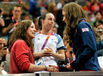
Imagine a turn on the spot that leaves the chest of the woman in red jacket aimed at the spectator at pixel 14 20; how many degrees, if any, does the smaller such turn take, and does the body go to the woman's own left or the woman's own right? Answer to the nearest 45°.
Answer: approximately 90° to the woman's own left

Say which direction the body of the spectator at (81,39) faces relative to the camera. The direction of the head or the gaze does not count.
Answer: to the viewer's left

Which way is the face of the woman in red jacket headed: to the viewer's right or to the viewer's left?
to the viewer's right

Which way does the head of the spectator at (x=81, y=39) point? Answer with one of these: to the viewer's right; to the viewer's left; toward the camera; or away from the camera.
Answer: to the viewer's left

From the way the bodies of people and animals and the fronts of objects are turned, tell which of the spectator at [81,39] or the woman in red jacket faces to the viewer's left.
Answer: the spectator

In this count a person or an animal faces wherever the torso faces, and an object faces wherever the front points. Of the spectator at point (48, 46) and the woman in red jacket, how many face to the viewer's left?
0

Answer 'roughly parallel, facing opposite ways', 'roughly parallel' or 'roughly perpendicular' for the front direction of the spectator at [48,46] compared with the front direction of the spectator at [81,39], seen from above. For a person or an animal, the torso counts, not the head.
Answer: roughly perpendicular

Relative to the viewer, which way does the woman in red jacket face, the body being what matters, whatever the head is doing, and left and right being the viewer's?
facing to the right of the viewer

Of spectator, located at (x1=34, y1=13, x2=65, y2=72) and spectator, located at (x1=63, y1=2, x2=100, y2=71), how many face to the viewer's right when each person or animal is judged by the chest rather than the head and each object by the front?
0

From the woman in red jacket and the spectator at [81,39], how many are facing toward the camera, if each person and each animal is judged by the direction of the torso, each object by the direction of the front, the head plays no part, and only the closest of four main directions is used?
0

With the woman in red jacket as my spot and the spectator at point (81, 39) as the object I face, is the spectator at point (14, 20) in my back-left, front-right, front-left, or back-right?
back-left
